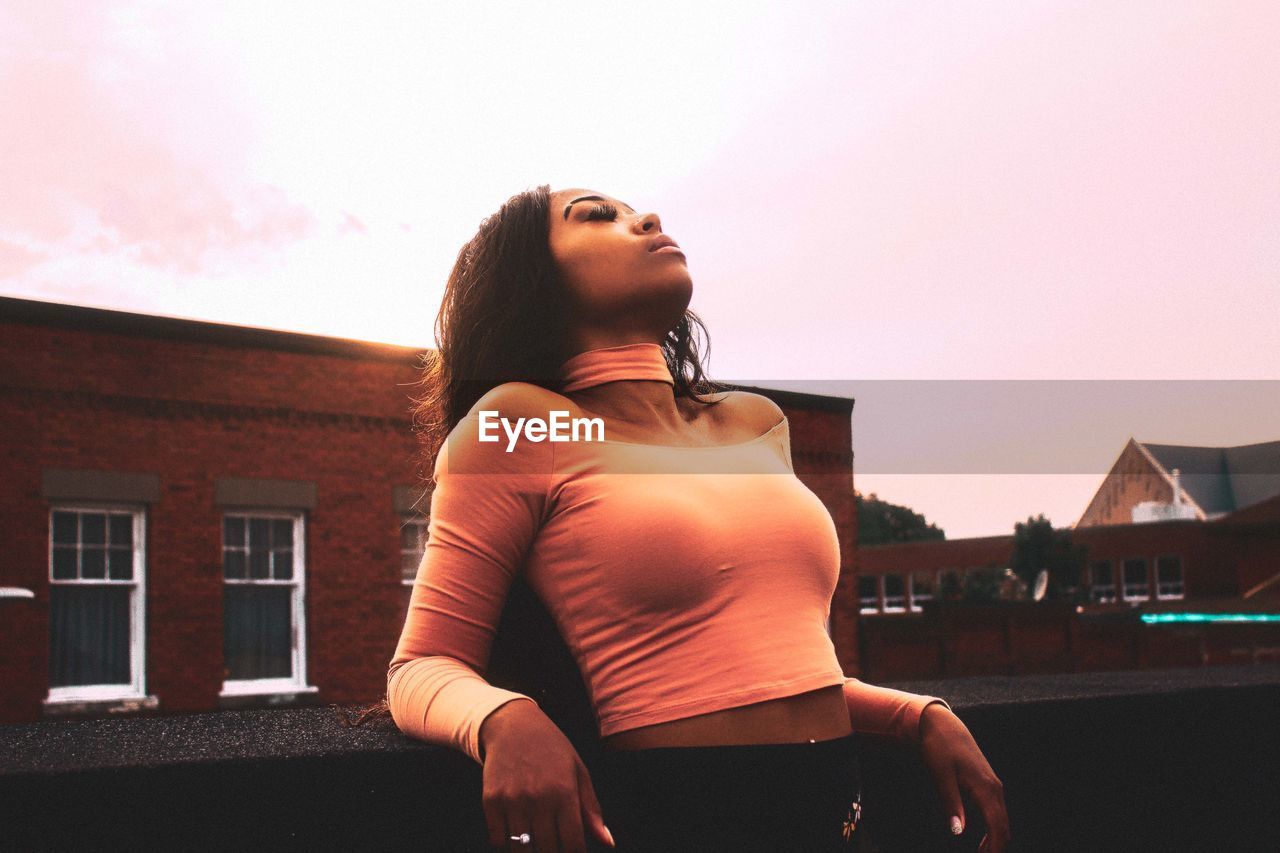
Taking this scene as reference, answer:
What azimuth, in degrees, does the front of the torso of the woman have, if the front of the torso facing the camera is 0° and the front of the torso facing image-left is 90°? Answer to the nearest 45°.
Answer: approximately 315°

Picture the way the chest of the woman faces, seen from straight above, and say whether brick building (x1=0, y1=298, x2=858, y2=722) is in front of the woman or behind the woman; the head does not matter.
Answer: behind
